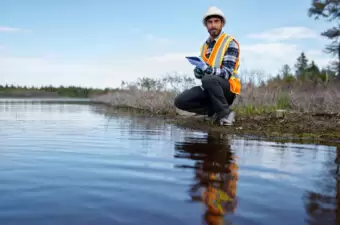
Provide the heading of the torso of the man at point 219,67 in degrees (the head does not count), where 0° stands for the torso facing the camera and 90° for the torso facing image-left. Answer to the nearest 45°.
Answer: approximately 45°
